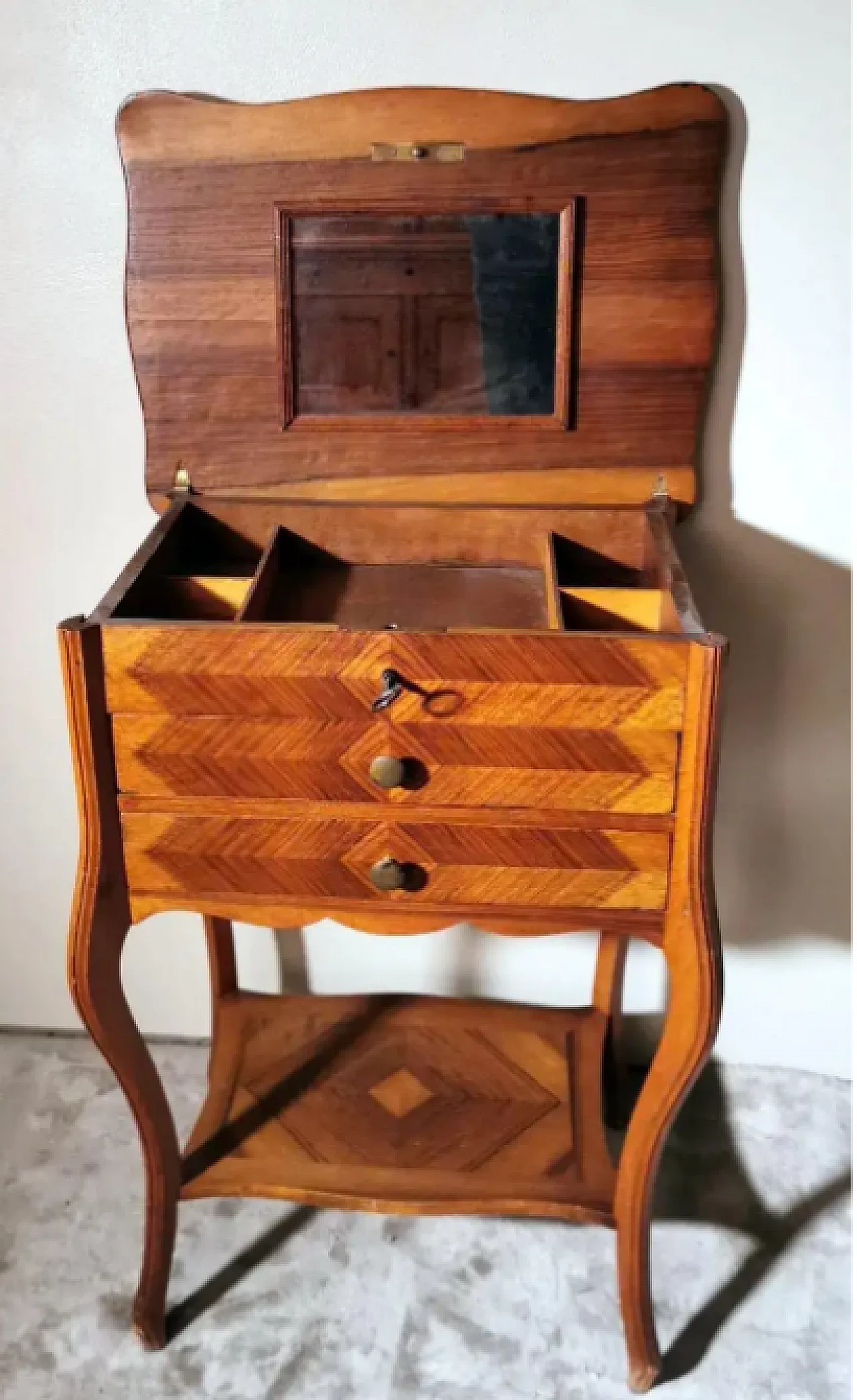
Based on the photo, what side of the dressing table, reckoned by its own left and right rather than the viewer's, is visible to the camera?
front
